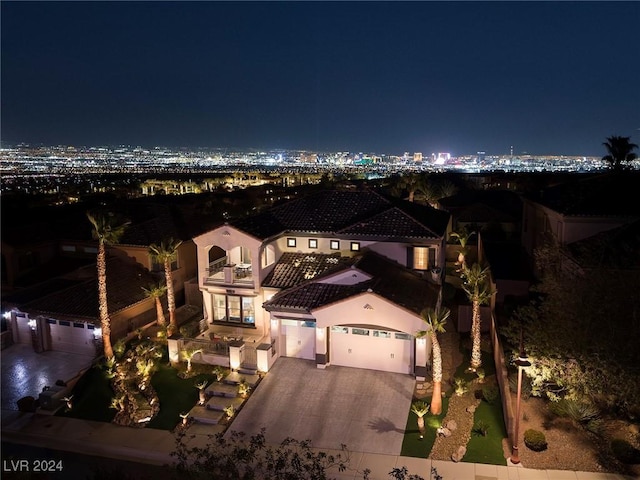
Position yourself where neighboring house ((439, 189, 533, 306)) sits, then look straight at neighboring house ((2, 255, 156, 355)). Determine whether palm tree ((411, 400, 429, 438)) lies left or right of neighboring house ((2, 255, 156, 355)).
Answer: left

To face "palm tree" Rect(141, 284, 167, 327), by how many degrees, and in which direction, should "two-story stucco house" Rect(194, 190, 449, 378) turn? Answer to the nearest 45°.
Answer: approximately 90° to its right

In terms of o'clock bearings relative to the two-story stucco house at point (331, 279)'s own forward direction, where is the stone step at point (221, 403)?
The stone step is roughly at 1 o'clock from the two-story stucco house.

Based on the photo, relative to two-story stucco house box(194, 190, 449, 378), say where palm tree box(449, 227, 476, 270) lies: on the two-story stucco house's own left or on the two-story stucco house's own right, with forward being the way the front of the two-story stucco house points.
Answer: on the two-story stucco house's own left

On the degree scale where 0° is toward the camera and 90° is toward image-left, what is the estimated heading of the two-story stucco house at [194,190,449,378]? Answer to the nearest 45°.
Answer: approximately 0°

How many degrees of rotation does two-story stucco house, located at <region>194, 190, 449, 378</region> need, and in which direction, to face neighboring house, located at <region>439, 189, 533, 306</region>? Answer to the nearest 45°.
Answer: approximately 135° to its left

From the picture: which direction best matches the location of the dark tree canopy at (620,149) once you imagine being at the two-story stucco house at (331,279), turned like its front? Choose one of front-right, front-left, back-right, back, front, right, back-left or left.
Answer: back-left

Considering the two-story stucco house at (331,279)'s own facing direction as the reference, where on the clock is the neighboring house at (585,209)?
The neighboring house is roughly at 9 o'clock from the two-story stucco house.

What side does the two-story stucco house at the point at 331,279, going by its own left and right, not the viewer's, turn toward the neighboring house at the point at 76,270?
right

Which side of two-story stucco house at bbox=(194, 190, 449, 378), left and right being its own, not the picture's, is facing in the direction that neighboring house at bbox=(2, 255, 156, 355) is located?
right

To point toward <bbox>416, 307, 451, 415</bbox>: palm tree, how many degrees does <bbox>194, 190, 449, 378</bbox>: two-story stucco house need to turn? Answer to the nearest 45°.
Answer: approximately 45° to its left
